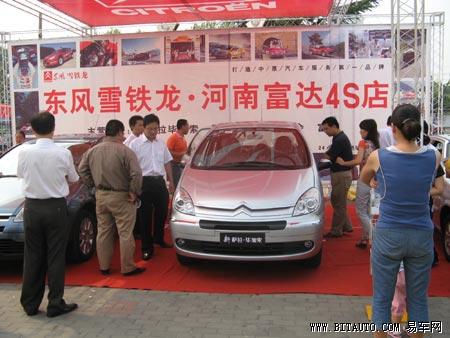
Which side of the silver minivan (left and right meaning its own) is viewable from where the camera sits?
front

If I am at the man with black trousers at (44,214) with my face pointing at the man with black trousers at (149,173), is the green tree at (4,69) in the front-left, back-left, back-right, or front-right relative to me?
front-left

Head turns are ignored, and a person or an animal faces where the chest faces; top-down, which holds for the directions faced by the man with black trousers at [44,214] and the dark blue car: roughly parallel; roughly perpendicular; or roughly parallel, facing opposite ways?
roughly parallel, facing opposite ways

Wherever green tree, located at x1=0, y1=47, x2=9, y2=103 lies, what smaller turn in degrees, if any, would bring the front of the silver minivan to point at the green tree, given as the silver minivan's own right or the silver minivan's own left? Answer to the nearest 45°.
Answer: approximately 135° to the silver minivan's own right

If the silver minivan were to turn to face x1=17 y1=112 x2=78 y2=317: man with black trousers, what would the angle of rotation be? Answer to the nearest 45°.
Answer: approximately 45° to its right

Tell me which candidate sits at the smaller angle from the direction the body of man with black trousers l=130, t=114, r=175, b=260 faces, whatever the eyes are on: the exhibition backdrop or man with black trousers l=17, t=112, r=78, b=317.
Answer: the man with black trousers

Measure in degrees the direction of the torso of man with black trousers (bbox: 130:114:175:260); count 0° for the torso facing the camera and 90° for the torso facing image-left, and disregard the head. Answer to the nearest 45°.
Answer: approximately 315°

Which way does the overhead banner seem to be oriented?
toward the camera

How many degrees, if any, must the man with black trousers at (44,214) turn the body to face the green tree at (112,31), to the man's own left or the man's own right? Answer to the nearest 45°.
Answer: approximately 45° to the man's own left

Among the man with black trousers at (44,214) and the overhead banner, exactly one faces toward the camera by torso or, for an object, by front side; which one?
the overhead banner

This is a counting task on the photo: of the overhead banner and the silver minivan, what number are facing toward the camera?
2

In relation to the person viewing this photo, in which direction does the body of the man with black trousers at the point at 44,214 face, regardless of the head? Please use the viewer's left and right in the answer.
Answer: facing away from the viewer and to the right of the viewer

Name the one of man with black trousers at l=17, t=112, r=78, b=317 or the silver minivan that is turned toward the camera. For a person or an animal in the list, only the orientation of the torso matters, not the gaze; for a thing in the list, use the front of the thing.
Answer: the silver minivan
